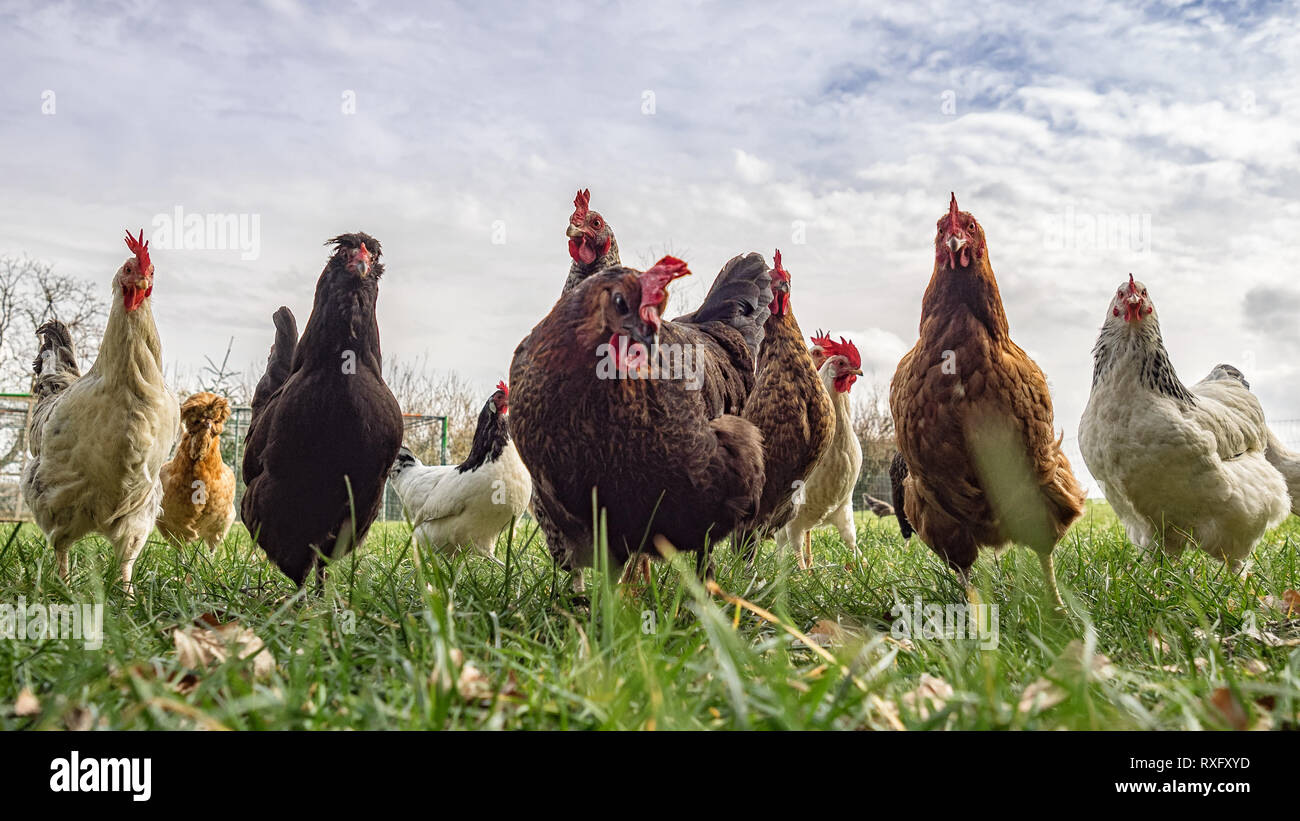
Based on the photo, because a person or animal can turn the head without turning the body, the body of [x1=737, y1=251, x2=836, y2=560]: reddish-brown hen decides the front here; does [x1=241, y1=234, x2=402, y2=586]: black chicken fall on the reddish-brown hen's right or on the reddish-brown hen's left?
on the reddish-brown hen's right

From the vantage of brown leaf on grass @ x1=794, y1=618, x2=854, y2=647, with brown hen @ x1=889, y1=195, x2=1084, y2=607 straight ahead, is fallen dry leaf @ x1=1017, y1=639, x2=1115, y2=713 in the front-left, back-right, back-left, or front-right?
back-right

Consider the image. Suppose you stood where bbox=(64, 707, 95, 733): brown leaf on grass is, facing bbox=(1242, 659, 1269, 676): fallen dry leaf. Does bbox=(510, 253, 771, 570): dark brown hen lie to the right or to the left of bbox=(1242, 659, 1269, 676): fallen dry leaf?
left

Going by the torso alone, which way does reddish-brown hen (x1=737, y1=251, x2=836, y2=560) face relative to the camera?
toward the camera

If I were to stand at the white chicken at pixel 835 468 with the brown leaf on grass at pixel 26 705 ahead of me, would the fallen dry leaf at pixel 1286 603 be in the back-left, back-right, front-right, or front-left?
front-left

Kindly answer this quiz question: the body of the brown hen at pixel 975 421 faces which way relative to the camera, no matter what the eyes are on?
toward the camera

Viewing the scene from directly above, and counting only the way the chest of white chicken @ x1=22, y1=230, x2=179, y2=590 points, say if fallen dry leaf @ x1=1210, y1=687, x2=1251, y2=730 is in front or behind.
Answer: in front
